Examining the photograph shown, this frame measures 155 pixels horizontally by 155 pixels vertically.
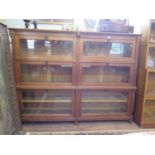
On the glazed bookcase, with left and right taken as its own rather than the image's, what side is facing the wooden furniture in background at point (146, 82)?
left

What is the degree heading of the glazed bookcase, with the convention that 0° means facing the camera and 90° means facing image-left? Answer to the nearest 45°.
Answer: approximately 0°
